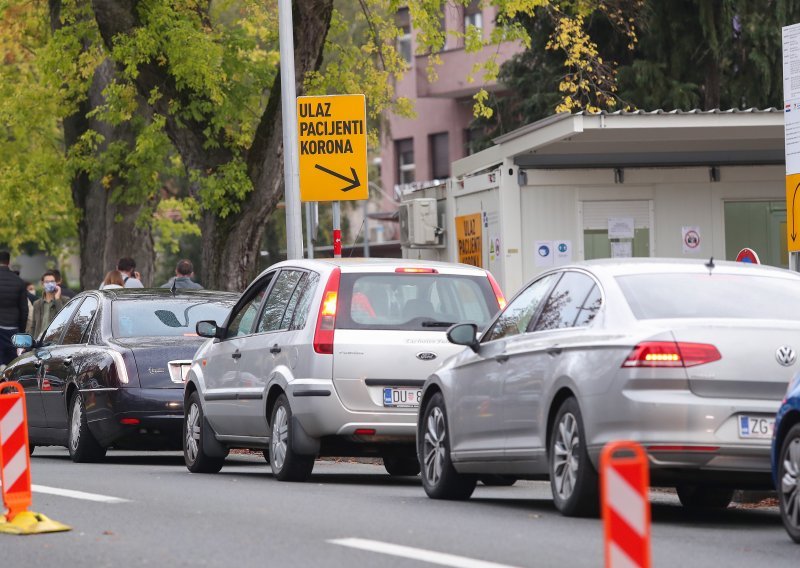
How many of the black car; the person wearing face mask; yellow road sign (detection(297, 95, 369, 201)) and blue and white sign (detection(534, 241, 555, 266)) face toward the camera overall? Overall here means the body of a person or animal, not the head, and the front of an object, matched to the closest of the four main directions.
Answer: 3

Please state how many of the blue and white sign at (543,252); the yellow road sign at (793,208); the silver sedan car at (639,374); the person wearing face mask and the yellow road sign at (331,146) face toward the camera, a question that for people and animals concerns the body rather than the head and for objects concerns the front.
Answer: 4

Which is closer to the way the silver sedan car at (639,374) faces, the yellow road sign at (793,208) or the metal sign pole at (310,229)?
the metal sign pole

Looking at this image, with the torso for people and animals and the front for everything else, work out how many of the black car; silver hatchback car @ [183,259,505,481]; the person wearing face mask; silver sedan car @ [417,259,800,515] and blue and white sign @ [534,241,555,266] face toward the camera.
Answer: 2

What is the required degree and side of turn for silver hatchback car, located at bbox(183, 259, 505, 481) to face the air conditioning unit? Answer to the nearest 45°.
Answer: approximately 45° to its right

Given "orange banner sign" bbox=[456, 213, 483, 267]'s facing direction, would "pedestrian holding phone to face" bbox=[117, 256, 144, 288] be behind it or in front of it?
in front

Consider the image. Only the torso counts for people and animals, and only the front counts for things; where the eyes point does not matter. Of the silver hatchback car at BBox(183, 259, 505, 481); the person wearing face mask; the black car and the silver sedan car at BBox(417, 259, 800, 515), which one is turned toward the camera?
the person wearing face mask

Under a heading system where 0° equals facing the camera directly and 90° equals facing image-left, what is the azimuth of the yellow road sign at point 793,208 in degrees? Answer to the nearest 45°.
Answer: approximately 0°

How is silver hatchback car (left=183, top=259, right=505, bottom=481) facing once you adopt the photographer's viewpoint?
facing away from the viewer and to the left of the viewer
